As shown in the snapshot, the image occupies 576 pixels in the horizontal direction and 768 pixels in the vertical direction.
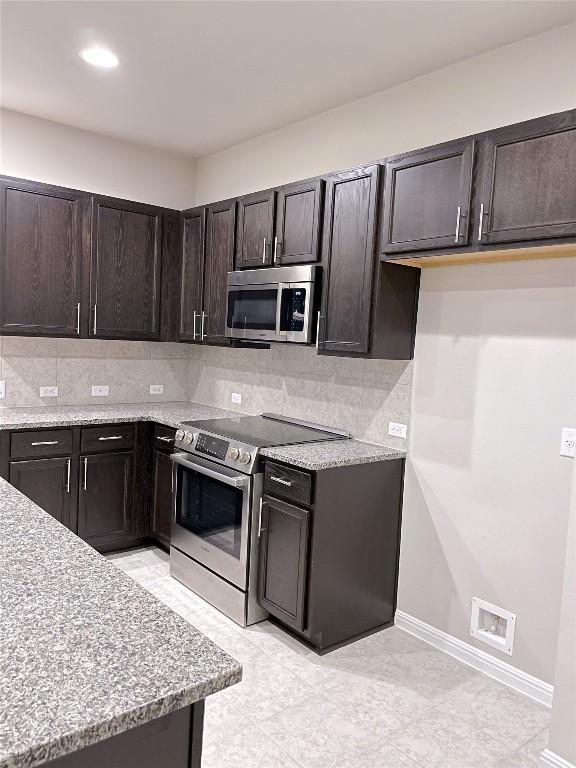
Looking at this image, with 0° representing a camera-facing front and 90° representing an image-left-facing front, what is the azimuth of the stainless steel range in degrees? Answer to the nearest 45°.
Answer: approximately 45°

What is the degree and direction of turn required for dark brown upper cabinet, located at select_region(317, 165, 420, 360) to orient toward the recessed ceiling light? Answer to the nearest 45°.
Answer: approximately 45° to its right
